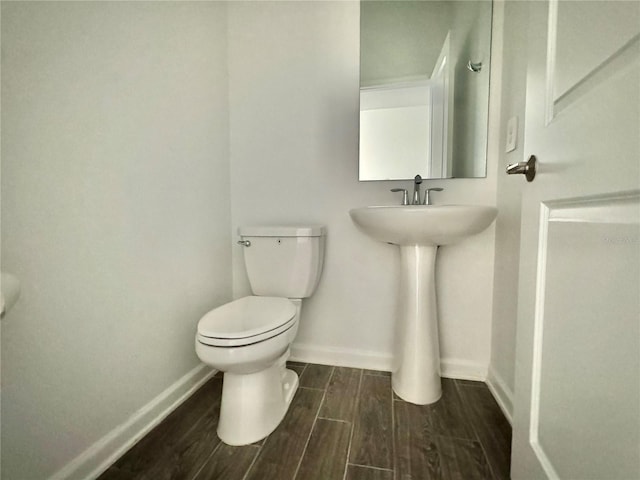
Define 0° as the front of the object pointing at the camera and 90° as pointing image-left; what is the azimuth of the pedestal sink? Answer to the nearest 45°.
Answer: approximately 0°

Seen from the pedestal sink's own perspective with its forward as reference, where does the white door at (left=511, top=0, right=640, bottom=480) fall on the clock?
The white door is roughly at 11 o'clock from the pedestal sink.

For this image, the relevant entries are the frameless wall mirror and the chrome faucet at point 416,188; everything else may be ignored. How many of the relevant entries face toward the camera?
2

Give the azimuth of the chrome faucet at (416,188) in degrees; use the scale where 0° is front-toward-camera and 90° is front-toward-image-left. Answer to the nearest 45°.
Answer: approximately 0°
